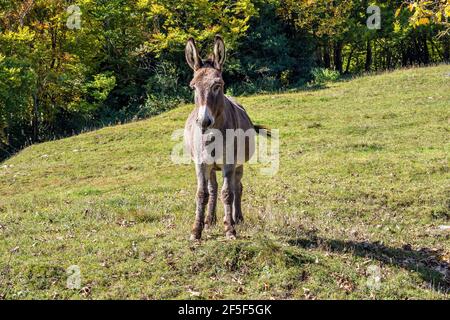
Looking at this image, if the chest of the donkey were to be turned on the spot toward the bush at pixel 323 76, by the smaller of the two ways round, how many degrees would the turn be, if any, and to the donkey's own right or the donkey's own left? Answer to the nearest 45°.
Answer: approximately 180°

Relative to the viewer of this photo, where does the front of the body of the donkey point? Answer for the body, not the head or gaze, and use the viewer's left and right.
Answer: facing the viewer
